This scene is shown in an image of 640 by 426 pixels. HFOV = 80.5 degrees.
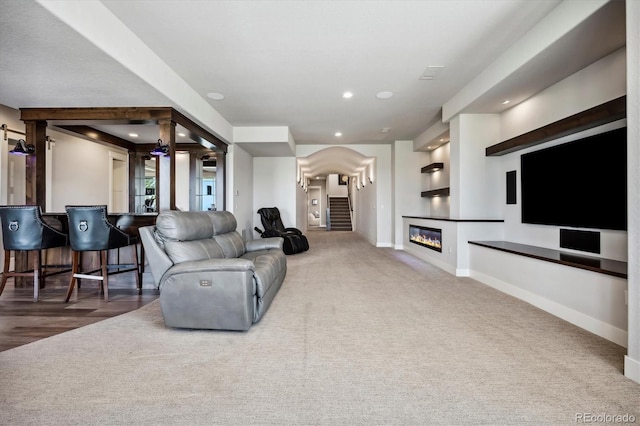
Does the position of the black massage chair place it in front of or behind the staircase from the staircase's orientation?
in front

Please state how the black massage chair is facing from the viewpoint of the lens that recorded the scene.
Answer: facing the viewer and to the right of the viewer

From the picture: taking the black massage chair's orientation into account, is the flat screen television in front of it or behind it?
in front

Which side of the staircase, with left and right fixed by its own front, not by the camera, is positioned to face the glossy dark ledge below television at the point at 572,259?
front

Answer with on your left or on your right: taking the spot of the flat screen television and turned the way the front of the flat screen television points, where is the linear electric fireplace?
on your right

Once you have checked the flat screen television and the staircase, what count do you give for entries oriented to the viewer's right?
0

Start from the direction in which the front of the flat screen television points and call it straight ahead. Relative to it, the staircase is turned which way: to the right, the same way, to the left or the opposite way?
to the left

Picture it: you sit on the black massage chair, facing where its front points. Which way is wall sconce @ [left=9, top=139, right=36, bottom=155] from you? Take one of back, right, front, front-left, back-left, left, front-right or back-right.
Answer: right

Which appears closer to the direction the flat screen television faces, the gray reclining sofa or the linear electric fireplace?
the gray reclining sofa

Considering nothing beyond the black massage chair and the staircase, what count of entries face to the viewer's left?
0

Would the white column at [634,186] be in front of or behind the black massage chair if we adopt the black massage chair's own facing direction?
in front

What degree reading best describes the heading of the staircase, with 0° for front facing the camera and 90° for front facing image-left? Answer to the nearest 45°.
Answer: approximately 0°

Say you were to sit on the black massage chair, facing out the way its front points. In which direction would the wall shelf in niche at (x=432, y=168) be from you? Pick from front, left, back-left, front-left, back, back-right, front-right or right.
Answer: front-left

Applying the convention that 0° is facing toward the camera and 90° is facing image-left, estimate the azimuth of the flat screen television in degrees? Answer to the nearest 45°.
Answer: approximately 45°

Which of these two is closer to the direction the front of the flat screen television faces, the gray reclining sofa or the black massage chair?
the gray reclining sofa
